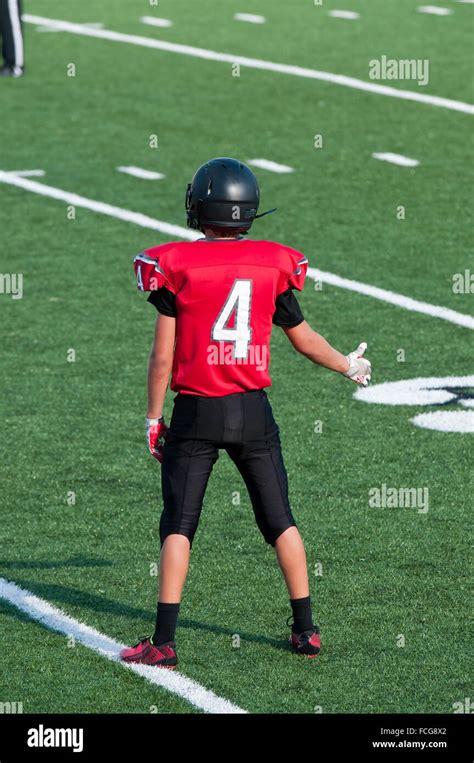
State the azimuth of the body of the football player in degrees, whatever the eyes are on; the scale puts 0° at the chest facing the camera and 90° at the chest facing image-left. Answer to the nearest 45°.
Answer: approximately 180°
